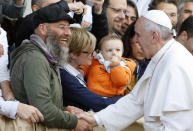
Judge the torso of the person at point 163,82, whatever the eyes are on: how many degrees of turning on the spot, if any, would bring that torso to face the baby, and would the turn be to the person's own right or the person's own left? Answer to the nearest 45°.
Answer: approximately 45° to the person's own right

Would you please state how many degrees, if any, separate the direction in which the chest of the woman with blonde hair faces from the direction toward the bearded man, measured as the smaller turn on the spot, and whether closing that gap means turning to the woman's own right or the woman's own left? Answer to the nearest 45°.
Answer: approximately 135° to the woman's own right

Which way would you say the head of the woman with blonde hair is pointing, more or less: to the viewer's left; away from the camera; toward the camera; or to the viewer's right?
to the viewer's right

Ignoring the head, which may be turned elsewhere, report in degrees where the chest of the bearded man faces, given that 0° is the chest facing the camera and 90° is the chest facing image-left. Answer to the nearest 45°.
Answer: approximately 270°

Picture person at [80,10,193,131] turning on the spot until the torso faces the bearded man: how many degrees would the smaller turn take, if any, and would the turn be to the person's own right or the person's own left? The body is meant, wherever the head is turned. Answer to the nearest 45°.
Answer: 0° — they already face them

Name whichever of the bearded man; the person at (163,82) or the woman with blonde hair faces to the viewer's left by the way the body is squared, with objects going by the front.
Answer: the person

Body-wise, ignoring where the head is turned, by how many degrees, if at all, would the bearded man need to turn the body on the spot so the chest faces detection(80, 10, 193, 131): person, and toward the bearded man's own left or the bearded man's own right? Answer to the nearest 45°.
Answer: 0° — they already face them

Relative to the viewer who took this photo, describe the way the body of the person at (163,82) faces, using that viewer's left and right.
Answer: facing to the left of the viewer

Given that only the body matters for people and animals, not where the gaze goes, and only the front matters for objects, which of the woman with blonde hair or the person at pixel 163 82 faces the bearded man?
the person
